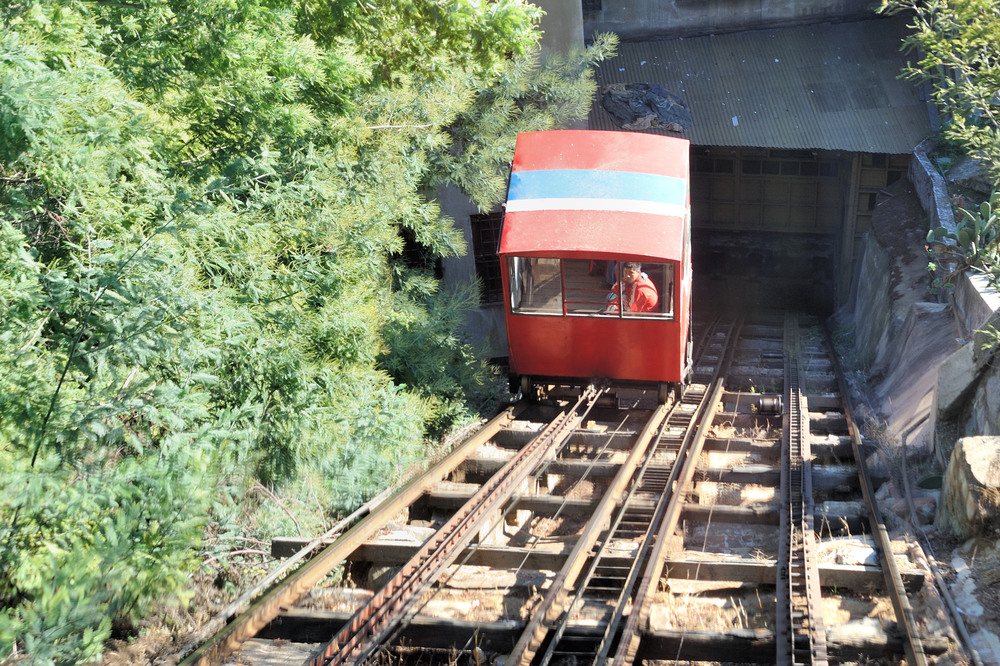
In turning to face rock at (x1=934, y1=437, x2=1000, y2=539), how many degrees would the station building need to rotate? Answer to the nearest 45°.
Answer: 0° — it already faces it

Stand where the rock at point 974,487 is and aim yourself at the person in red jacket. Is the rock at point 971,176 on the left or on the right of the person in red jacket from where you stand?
right

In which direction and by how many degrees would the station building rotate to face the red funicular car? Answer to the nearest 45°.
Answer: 0° — it already faces it

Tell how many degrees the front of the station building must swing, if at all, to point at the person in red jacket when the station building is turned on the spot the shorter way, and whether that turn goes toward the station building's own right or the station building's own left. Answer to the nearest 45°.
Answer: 0° — it already faces them

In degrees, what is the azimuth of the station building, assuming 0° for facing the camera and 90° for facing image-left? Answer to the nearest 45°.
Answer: approximately 0°
